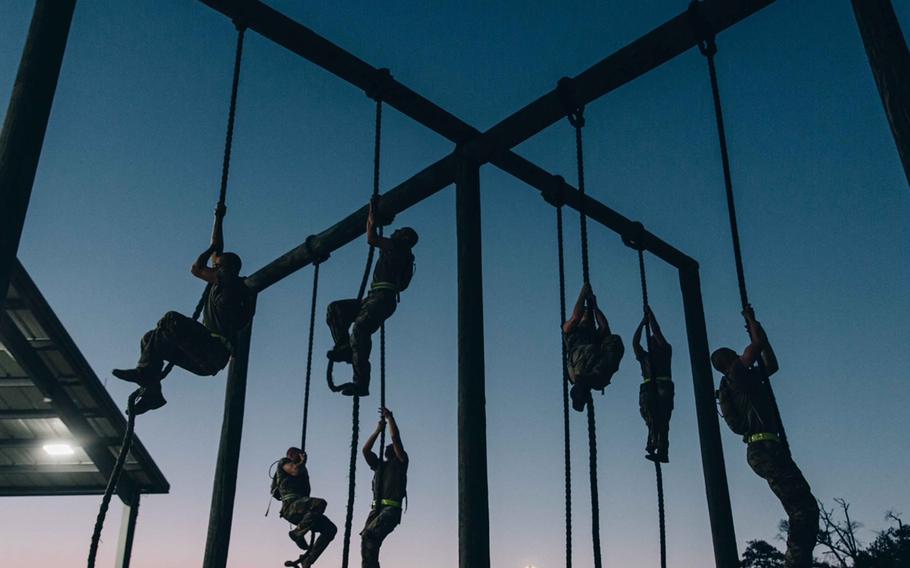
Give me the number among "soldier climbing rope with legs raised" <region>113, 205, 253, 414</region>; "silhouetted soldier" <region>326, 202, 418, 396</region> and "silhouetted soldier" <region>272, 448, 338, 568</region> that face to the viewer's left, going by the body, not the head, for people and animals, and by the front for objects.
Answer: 2

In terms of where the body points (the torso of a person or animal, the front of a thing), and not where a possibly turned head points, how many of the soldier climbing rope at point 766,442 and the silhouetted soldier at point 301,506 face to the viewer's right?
2

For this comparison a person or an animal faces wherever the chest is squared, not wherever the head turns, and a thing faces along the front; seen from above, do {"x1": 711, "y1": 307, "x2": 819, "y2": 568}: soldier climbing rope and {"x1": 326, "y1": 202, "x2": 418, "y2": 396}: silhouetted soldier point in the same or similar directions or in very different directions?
very different directions

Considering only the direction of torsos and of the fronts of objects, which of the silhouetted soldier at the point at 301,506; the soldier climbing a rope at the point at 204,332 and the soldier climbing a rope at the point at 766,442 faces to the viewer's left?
the soldier climbing a rope at the point at 204,332

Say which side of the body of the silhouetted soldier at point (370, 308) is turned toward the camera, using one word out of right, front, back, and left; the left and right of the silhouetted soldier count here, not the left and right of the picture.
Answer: left

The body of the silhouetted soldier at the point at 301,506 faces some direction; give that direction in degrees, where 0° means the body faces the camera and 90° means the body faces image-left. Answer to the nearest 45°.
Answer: approximately 270°

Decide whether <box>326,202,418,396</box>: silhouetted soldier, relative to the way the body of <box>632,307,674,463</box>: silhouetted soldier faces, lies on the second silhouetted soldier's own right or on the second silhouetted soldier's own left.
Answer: on the second silhouetted soldier's own left

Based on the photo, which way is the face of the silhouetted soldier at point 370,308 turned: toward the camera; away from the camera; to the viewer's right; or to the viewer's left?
to the viewer's left

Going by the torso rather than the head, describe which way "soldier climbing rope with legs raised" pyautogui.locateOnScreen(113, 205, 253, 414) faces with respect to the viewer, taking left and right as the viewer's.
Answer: facing to the left of the viewer

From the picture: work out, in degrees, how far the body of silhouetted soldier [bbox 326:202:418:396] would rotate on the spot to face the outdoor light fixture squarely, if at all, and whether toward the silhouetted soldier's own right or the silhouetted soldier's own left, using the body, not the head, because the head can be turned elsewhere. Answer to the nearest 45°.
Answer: approximately 45° to the silhouetted soldier's own right
